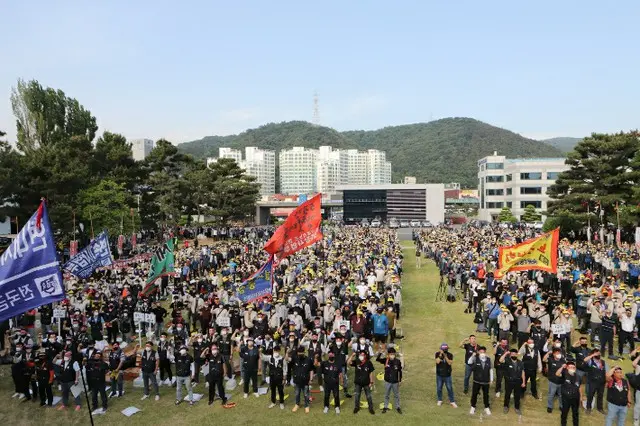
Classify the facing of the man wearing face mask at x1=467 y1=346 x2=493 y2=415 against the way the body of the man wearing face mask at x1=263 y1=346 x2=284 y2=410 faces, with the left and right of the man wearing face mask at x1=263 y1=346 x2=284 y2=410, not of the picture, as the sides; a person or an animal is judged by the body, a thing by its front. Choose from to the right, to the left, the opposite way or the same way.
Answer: the same way

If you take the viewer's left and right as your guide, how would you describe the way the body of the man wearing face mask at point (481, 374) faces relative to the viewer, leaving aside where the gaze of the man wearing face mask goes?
facing the viewer

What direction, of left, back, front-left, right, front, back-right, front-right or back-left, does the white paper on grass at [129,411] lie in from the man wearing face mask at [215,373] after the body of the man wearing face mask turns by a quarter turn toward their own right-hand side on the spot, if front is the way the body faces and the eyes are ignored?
front

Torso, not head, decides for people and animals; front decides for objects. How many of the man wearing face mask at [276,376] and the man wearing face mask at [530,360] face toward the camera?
2

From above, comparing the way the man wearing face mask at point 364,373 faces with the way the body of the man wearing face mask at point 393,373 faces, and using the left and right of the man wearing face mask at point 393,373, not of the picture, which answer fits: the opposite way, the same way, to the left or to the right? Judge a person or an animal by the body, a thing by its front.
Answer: the same way

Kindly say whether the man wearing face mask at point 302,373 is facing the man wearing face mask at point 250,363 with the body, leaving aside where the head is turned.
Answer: no

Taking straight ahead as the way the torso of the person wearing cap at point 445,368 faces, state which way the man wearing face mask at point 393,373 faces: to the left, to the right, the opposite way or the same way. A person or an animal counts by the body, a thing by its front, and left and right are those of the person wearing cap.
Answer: the same way

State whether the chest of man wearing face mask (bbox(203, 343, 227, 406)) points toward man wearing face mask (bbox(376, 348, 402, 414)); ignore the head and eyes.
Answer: no

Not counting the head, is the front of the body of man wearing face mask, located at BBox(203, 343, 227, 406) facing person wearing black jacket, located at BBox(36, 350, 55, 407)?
no

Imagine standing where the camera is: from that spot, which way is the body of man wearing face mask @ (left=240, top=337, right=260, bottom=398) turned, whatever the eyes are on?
toward the camera

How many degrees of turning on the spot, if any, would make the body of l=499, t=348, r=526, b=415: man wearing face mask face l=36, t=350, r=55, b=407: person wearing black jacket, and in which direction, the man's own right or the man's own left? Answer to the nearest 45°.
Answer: approximately 90° to the man's own right

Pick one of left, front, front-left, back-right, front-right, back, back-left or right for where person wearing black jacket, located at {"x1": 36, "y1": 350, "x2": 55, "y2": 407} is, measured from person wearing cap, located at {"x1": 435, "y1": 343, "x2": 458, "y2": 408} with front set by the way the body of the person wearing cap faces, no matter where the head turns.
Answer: right

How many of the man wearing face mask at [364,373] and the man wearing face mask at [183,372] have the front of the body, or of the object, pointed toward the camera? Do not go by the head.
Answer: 2

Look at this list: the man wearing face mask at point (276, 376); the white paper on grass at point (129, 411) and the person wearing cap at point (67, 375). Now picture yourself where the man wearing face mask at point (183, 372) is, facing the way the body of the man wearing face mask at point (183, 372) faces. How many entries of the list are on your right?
2

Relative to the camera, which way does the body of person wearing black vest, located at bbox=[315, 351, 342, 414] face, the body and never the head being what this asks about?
toward the camera
